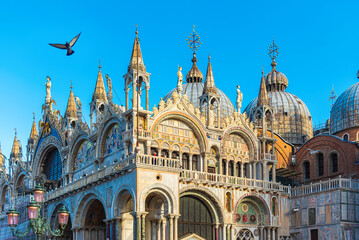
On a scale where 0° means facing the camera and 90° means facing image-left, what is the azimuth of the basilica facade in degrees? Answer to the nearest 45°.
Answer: approximately 45°

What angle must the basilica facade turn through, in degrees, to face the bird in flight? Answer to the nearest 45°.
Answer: approximately 45° to its left
